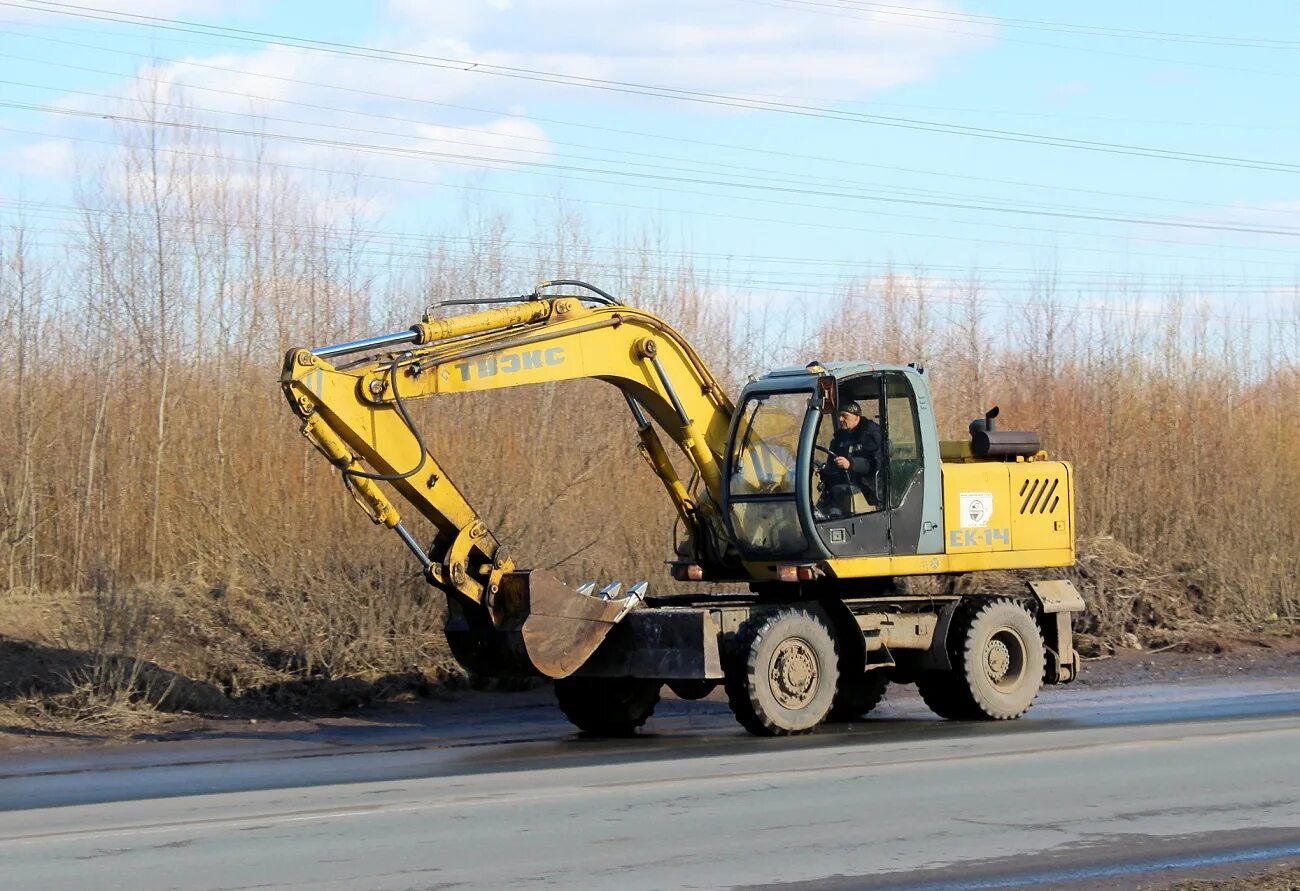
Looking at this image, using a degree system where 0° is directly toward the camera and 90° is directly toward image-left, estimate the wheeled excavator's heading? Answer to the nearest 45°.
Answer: approximately 45°

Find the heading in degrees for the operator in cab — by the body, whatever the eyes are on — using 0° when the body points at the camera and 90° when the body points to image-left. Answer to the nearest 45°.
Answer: approximately 45°
